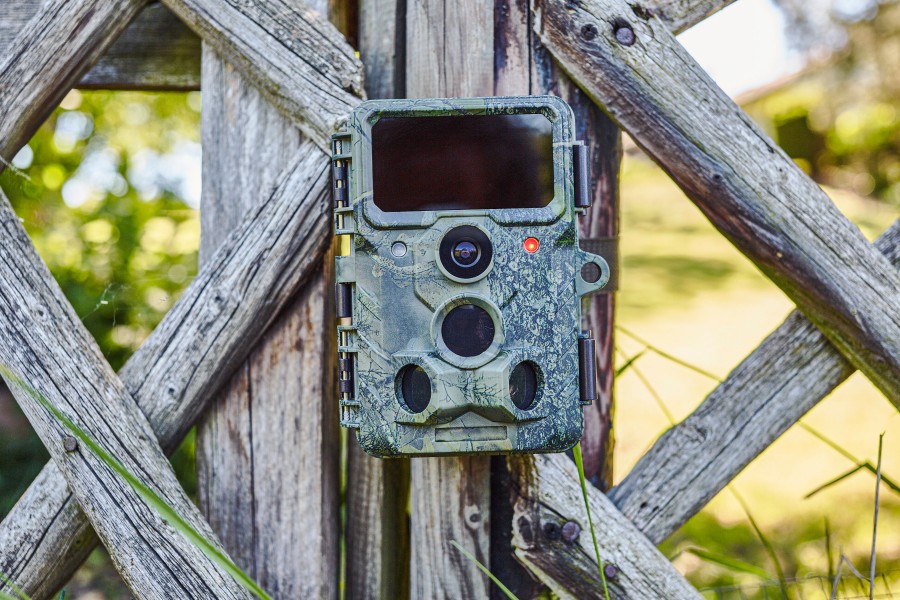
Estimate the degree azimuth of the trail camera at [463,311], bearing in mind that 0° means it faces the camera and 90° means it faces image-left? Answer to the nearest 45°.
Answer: approximately 0°
